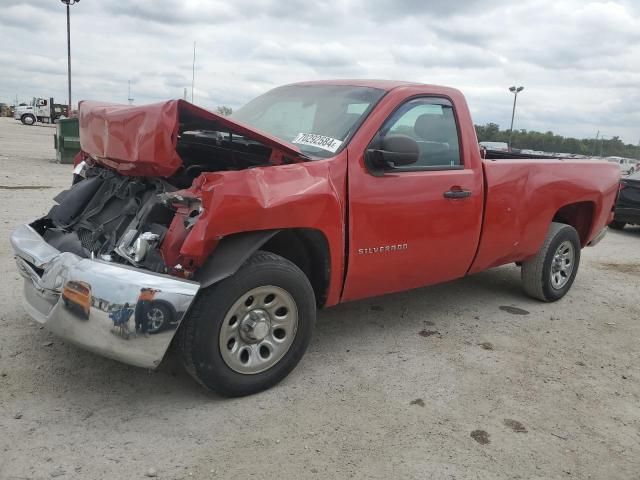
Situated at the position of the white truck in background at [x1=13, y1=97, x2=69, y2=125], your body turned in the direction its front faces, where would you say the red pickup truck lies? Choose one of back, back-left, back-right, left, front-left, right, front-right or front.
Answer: left

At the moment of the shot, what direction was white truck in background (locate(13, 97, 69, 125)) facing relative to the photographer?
facing to the left of the viewer

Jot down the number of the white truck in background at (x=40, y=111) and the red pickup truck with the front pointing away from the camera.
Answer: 0

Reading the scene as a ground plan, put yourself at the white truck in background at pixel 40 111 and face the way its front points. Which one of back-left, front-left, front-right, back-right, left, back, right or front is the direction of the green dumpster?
left

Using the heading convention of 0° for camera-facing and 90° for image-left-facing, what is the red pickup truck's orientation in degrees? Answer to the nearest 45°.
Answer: approximately 45°

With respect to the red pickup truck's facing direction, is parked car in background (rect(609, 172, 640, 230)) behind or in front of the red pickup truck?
behind

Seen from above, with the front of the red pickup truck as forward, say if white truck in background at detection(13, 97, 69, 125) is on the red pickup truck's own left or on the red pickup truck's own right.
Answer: on the red pickup truck's own right

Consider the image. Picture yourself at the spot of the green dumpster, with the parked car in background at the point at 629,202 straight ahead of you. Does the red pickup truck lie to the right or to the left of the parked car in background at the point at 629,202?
right

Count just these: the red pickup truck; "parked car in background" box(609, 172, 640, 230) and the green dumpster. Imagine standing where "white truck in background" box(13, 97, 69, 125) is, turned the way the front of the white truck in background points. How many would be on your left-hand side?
3

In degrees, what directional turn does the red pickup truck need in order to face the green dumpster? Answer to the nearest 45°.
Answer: approximately 90° to its right

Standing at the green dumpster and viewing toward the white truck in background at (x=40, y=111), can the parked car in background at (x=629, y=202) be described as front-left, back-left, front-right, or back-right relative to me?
back-right
